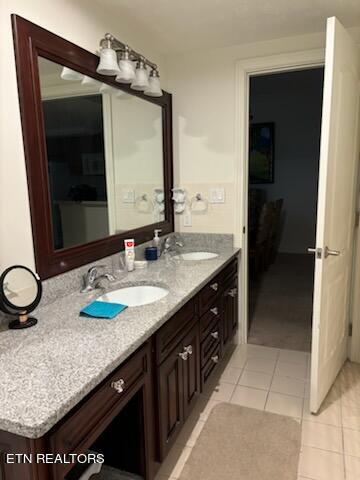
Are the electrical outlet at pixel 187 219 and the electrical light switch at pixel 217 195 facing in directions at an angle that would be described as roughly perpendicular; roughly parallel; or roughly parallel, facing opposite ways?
roughly parallel

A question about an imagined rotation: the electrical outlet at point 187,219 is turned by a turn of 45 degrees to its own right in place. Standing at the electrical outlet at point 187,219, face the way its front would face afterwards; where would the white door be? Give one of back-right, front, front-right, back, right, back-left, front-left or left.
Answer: left

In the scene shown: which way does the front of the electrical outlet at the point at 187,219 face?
toward the camera

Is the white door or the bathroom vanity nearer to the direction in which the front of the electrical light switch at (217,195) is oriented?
the bathroom vanity

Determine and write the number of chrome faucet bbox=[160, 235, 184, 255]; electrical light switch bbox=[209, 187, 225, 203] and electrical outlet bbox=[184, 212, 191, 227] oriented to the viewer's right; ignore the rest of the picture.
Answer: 1

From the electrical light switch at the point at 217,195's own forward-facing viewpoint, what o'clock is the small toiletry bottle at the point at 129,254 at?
The small toiletry bottle is roughly at 1 o'clock from the electrical light switch.

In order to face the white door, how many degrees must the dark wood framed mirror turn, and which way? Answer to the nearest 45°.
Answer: approximately 45° to its left

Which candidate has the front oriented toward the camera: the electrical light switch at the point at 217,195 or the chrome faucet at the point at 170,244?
the electrical light switch

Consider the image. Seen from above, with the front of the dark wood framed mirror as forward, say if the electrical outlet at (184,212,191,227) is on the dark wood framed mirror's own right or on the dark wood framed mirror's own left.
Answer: on the dark wood framed mirror's own left

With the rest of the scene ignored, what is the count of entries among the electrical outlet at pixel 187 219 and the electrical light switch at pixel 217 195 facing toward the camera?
2

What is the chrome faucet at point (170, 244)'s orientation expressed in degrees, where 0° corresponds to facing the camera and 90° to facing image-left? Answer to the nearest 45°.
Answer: approximately 270°

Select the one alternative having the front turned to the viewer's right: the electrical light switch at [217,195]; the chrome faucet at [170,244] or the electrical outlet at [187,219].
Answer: the chrome faucet
